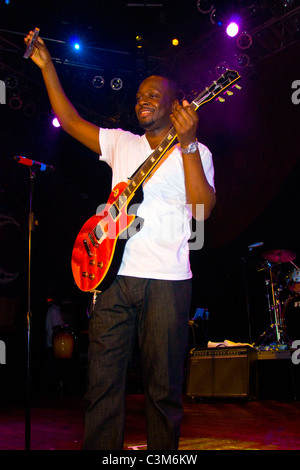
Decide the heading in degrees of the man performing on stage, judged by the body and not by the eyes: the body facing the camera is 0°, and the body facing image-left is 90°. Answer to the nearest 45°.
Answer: approximately 45°

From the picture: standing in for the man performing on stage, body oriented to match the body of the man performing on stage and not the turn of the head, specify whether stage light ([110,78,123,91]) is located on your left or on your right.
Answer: on your right

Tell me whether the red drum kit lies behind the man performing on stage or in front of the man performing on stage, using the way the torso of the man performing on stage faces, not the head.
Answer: behind

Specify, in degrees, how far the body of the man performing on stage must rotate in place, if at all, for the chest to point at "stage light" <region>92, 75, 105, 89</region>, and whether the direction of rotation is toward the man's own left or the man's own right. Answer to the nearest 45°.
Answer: approximately 135° to the man's own right

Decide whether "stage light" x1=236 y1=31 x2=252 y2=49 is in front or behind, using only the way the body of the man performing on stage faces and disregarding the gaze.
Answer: behind
